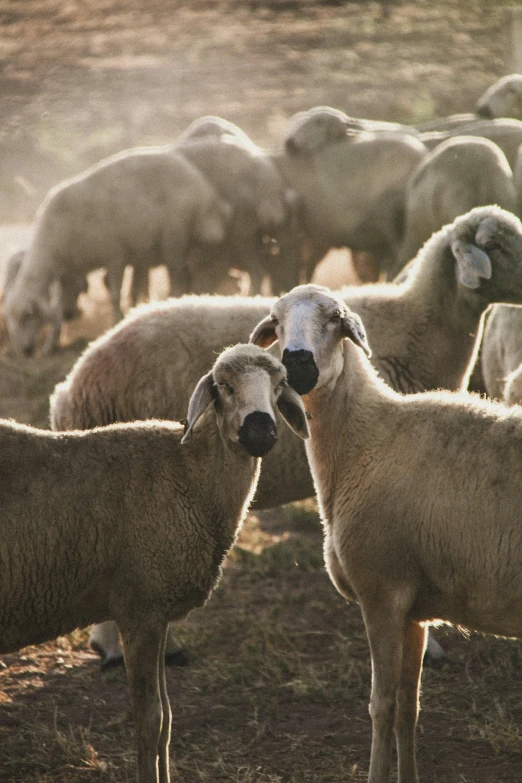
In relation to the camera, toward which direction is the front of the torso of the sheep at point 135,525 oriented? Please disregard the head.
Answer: to the viewer's right

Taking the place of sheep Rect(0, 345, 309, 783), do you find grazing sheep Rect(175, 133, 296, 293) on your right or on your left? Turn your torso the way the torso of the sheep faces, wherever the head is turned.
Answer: on your left

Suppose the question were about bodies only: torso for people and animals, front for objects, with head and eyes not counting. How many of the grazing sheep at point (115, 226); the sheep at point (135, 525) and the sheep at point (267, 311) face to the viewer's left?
1

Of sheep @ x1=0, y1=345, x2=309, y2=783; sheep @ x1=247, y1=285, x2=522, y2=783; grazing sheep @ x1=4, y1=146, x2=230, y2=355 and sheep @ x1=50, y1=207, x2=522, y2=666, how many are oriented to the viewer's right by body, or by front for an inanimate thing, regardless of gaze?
2

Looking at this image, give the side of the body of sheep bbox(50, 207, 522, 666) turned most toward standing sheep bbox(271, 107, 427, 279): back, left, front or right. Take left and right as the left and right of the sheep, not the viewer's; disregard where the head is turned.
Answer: left

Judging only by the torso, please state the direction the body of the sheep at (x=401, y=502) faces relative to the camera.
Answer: to the viewer's left

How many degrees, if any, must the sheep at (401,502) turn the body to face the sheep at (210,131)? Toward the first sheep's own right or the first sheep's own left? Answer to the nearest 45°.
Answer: approximately 90° to the first sheep's own right

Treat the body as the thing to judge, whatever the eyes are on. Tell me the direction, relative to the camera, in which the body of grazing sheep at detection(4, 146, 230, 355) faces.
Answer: to the viewer's left

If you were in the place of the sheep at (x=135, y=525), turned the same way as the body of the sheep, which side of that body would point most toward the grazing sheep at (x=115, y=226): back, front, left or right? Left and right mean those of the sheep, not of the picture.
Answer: left

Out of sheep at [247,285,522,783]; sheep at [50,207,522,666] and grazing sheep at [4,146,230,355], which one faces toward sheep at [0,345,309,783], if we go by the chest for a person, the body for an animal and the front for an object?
sheep at [247,285,522,783]

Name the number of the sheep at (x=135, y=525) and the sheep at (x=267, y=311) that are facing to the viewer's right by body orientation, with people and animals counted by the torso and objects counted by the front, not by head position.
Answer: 2

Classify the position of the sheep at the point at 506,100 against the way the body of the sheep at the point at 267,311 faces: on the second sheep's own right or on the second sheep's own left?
on the second sheep's own left
